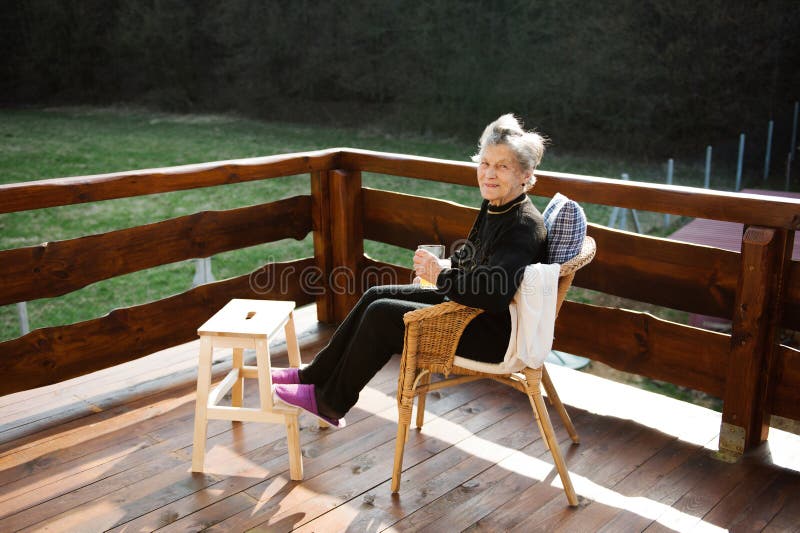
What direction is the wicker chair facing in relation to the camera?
to the viewer's left

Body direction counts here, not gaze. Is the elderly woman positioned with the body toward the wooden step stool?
yes

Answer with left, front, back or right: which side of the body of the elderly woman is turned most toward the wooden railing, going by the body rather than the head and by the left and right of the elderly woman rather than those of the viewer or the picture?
right

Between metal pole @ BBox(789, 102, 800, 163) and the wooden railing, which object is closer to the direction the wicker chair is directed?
the wooden railing

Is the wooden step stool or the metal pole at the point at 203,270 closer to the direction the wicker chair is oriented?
the wooden step stool

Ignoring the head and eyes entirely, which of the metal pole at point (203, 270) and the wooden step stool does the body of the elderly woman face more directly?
the wooden step stool

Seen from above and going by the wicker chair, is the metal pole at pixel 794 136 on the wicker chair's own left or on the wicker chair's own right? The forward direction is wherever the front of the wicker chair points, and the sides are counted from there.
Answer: on the wicker chair's own right

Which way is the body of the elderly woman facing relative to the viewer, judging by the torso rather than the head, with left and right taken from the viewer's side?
facing to the left of the viewer

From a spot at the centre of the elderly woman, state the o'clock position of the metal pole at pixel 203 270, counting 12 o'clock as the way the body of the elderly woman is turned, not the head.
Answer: The metal pole is roughly at 2 o'clock from the elderly woman.
